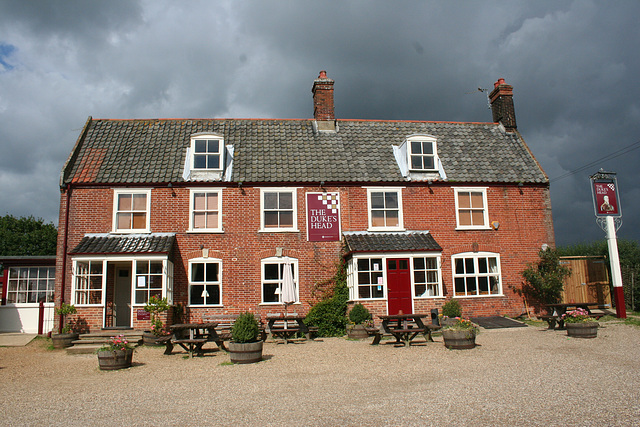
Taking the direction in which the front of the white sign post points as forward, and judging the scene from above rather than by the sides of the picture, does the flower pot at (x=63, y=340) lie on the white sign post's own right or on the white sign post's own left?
on the white sign post's own right

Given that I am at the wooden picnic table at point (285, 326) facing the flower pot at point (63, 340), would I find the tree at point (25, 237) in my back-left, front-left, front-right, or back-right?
front-right

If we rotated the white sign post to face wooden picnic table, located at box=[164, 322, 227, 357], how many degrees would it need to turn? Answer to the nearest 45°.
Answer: approximately 45° to its right

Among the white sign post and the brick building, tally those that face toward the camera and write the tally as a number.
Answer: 2

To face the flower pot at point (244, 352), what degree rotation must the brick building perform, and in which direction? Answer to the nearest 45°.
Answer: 0° — it already faces it

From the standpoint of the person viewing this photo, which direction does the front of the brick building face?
facing the viewer

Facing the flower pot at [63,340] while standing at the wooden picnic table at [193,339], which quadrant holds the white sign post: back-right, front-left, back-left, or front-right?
back-right

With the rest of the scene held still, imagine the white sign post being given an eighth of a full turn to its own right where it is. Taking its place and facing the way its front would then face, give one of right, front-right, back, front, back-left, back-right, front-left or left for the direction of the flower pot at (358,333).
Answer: front

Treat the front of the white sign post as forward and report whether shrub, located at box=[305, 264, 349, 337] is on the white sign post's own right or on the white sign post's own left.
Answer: on the white sign post's own right

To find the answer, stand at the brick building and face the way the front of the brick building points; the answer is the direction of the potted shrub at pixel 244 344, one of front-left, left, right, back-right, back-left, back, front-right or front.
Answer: front

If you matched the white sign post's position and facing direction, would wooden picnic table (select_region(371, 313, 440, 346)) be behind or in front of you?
in front

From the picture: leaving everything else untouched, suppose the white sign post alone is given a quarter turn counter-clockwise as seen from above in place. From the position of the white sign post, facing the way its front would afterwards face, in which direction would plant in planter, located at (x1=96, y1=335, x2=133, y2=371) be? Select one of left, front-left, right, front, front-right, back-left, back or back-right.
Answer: back-right

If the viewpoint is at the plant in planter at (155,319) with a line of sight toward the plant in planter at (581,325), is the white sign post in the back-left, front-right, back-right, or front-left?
front-left

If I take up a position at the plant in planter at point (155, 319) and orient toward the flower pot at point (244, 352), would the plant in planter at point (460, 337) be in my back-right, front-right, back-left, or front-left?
front-left

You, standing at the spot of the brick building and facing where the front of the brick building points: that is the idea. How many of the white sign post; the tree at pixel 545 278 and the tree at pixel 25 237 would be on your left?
2

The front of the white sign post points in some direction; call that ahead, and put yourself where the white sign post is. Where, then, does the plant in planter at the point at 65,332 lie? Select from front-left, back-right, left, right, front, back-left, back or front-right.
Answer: front-right
